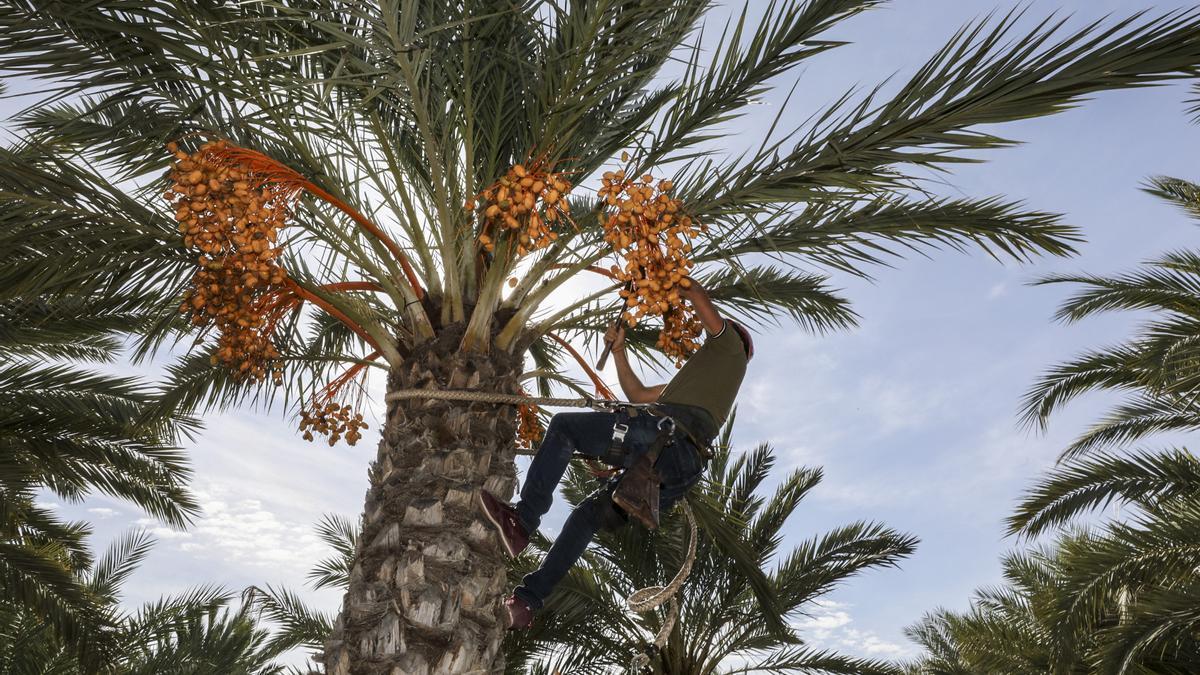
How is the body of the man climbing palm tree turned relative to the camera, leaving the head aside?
to the viewer's left

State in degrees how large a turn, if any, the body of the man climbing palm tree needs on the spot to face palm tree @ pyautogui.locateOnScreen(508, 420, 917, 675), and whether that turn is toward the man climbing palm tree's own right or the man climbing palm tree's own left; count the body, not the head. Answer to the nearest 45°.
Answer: approximately 90° to the man climbing palm tree's own right

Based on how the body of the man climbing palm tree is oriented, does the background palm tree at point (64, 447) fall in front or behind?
in front

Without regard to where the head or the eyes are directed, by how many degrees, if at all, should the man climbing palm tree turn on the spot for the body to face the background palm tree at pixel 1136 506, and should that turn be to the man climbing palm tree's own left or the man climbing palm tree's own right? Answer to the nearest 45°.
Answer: approximately 135° to the man climbing palm tree's own right

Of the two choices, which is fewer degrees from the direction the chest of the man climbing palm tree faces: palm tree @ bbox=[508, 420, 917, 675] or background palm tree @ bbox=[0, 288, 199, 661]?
the background palm tree

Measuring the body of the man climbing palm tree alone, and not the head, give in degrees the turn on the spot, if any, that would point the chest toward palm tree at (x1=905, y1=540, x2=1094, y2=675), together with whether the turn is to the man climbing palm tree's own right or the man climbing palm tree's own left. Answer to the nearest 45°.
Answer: approximately 135° to the man climbing palm tree's own right

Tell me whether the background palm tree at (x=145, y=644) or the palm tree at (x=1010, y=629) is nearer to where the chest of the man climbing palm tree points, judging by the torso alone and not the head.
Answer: the background palm tree

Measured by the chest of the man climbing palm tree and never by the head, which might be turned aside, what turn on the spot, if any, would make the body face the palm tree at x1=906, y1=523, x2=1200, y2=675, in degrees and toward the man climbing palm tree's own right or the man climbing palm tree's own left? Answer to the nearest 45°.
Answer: approximately 135° to the man climbing palm tree's own right
